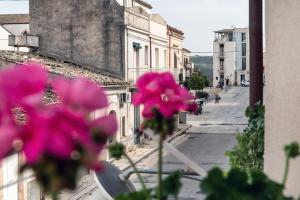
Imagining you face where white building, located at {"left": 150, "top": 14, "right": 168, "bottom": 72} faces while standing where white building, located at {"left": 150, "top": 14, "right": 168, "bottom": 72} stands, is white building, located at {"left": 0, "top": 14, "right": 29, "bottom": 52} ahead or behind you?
behind

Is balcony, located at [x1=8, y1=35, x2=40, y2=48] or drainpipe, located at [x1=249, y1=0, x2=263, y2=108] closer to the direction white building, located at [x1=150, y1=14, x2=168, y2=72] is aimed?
the drainpipe

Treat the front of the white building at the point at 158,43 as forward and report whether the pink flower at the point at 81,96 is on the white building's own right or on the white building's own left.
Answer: on the white building's own right

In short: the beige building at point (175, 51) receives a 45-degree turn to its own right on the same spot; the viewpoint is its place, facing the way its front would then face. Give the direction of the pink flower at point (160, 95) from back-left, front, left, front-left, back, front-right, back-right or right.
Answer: front

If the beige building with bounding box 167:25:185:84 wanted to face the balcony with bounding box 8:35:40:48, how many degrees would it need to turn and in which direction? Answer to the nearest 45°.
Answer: approximately 90° to its right

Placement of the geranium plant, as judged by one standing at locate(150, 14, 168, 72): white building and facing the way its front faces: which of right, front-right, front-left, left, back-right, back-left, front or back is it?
front-right

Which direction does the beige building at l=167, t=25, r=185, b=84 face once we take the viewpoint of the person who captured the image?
facing the viewer and to the right of the viewer

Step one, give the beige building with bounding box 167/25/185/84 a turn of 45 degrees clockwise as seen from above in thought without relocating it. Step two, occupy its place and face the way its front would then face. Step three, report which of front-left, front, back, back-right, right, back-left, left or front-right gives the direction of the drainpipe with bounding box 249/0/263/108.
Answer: front

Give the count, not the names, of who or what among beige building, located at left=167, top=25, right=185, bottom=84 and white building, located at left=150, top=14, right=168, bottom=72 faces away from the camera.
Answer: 0
